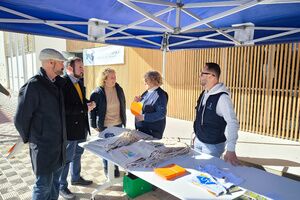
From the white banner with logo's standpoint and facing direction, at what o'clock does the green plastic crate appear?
The green plastic crate is roughly at 12 o'clock from the white banner with logo.

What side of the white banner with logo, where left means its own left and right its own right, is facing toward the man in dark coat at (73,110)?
front

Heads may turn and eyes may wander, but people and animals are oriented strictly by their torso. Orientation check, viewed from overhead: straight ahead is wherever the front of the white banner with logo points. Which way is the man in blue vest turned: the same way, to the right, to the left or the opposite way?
to the right

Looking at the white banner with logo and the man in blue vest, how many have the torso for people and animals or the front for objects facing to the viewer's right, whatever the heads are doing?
0

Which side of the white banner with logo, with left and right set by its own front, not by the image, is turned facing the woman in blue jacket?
front

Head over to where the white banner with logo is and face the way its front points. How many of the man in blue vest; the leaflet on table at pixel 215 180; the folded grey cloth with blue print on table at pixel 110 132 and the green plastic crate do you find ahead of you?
4

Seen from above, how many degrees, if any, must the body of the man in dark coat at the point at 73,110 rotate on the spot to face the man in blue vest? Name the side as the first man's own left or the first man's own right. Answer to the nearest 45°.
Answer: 0° — they already face them

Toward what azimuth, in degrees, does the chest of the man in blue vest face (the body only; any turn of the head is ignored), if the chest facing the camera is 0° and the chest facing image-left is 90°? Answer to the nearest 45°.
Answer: approximately 45°

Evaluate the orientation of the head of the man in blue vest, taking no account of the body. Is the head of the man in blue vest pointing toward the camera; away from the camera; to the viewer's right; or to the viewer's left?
to the viewer's left

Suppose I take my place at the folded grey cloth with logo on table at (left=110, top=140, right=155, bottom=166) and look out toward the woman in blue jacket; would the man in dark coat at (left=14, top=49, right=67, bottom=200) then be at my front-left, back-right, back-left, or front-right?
back-left
